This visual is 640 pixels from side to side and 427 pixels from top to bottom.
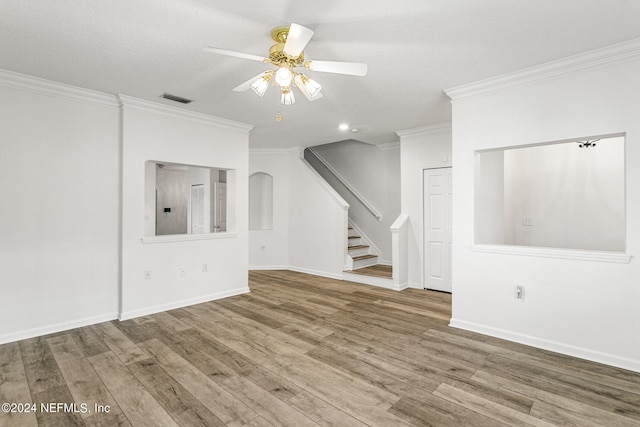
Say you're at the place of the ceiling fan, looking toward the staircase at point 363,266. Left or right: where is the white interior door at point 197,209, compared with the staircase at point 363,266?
left

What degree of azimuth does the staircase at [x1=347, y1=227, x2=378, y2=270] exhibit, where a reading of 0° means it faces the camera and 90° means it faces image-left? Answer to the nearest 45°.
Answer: approximately 315°

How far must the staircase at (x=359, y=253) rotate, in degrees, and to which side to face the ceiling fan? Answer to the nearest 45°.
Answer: approximately 45° to its right

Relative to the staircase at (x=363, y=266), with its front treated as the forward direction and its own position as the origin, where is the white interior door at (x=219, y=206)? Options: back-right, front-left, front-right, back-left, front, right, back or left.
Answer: back-right

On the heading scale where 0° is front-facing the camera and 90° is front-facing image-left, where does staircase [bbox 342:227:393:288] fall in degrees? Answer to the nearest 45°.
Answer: approximately 315°

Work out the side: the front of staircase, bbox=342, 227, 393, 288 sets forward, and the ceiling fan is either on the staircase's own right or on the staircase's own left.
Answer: on the staircase's own right

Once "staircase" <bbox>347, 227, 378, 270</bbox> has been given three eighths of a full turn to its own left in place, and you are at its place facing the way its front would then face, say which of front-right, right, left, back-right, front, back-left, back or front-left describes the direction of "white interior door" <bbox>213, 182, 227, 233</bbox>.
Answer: left
